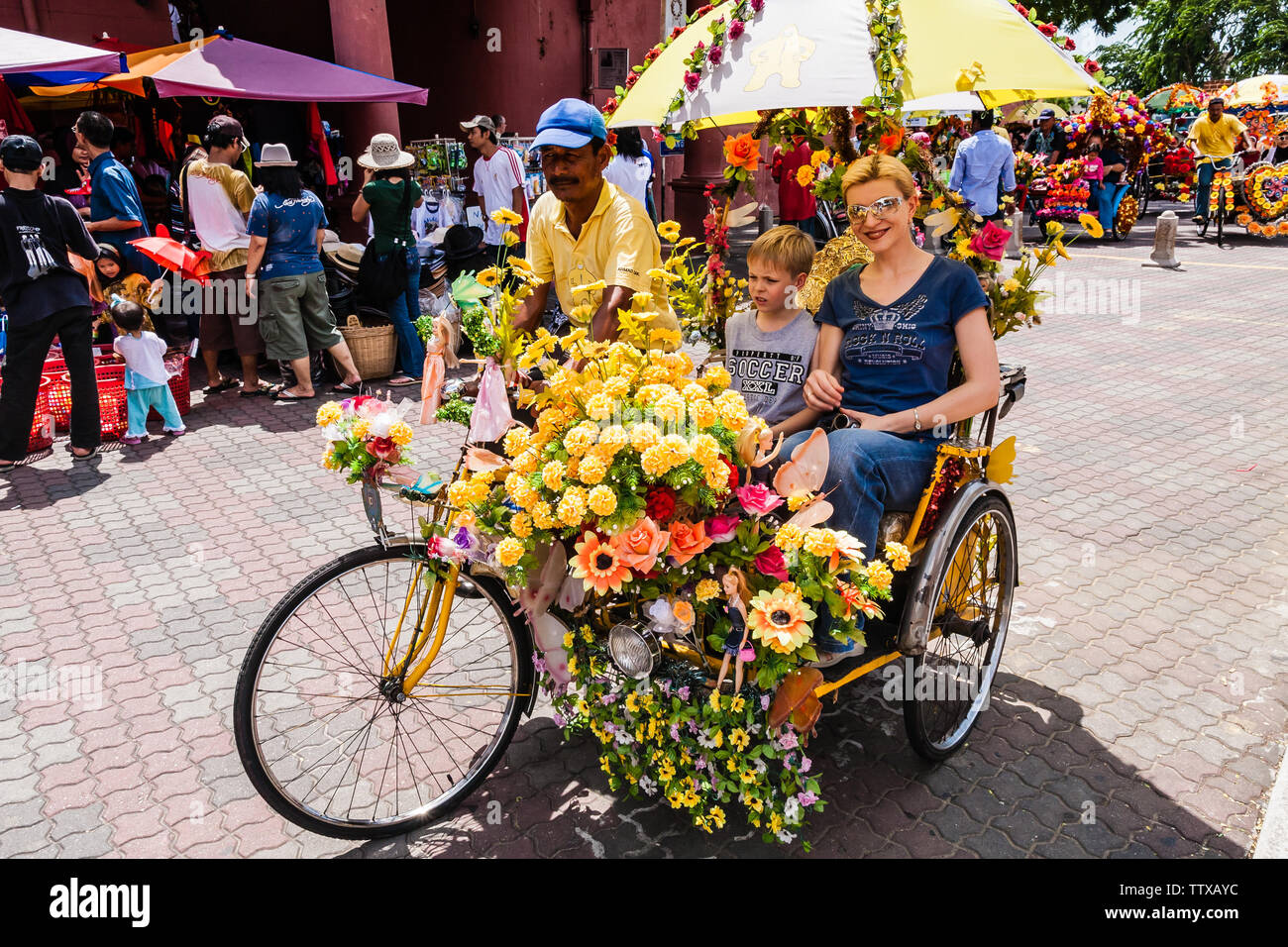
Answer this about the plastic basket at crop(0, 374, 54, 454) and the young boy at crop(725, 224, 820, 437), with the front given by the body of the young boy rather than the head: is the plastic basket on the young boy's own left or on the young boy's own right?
on the young boy's own right

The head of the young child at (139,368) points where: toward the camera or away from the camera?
away from the camera

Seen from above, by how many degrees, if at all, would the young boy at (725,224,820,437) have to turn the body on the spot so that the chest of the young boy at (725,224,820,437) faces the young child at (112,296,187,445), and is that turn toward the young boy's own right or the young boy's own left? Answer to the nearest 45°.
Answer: approximately 90° to the young boy's own right

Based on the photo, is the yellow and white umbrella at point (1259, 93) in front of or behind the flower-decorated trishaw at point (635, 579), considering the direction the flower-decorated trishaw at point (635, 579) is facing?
behind

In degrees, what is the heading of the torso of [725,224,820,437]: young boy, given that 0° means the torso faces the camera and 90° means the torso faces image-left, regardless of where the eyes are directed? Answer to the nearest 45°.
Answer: approximately 45°

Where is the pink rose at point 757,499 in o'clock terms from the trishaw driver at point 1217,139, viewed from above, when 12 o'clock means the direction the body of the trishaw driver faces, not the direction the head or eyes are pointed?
The pink rose is roughly at 12 o'clock from the trishaw driver.

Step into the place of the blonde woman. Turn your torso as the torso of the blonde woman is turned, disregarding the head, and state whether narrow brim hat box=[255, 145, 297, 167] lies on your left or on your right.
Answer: on your right

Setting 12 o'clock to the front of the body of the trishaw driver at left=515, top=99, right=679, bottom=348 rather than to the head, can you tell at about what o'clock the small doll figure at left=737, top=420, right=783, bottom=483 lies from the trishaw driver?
The small doll figure is roughly at 10 o'clock from the trishaw driver.

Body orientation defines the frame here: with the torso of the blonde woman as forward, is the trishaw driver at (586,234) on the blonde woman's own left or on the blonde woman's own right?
on the blonde woman's own right

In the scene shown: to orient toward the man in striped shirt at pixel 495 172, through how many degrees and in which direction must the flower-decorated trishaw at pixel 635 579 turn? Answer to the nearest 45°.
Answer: approximately 135° to its right
